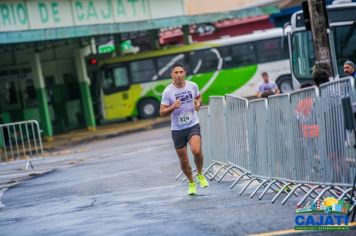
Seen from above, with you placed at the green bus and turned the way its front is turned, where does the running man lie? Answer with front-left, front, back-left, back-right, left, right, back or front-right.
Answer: left

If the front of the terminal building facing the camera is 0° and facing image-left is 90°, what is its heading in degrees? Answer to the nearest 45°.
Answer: approximately 0°

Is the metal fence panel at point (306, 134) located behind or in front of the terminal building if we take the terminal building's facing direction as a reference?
in front

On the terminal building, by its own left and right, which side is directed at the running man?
front

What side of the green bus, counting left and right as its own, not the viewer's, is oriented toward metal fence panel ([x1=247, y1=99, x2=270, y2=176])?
left

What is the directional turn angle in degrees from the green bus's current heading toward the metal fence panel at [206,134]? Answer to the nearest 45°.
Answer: approximately 90° to its left

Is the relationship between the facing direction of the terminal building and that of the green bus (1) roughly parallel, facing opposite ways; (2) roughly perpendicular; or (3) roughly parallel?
roughly perpendicular

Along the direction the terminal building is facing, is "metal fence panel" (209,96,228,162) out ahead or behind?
ahead

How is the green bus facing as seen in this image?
to the viewer's left
